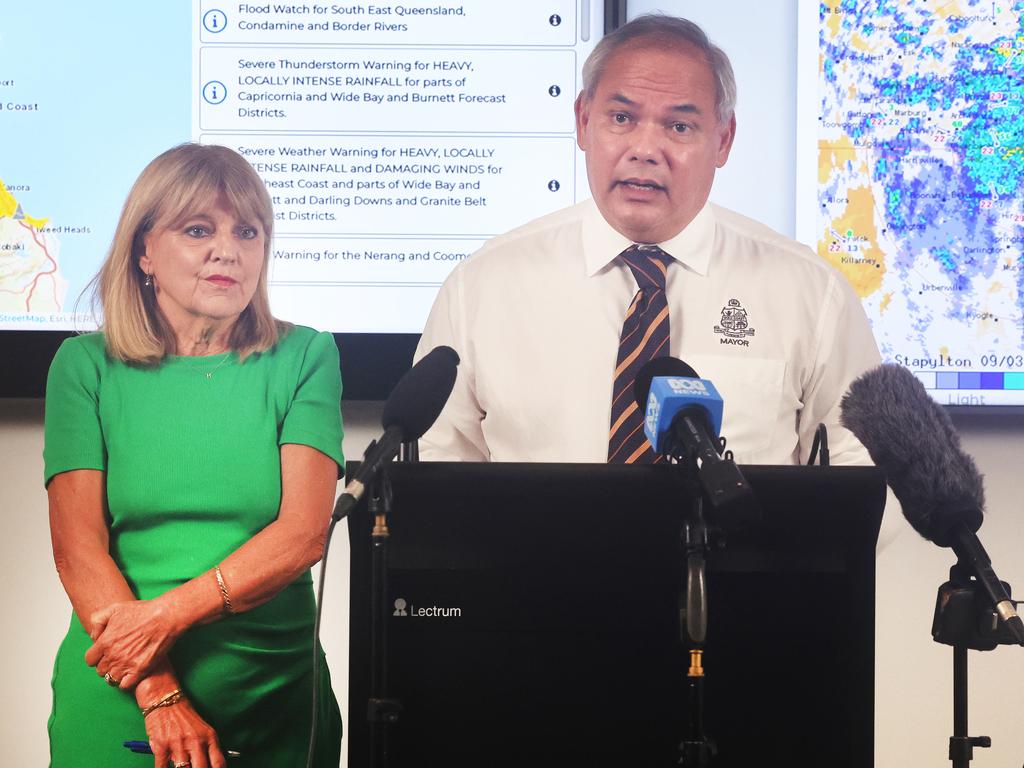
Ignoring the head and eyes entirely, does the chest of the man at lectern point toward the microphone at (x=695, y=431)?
yes

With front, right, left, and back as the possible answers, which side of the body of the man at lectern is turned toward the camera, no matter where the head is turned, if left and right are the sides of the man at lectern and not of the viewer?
front

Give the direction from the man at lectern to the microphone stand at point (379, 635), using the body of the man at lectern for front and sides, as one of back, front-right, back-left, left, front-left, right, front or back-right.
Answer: front

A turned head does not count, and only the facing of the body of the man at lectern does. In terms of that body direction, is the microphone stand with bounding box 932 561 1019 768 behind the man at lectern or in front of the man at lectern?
in front

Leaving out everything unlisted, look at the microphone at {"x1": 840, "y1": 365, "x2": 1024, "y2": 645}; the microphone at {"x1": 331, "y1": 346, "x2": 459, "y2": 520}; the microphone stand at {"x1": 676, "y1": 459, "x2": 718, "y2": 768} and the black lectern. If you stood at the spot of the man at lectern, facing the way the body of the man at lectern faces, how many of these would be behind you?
0

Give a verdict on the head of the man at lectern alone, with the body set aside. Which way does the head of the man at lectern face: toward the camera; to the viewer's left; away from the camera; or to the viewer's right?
toward the camera

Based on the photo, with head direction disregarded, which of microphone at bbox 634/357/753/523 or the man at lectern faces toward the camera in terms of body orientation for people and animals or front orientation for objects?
the man at lectern

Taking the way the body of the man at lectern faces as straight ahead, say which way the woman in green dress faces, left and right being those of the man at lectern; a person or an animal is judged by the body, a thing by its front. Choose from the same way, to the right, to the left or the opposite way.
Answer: the same way

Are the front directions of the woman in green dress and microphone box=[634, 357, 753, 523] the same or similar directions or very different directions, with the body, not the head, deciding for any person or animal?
very different directions

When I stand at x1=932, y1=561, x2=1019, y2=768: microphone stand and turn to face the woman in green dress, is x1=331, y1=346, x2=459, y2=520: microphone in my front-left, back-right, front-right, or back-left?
front-left

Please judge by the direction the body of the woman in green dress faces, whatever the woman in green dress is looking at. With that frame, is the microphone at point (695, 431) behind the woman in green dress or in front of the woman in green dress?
in front

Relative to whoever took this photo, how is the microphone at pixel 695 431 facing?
facing away from the viewer and to the left of the viewer
